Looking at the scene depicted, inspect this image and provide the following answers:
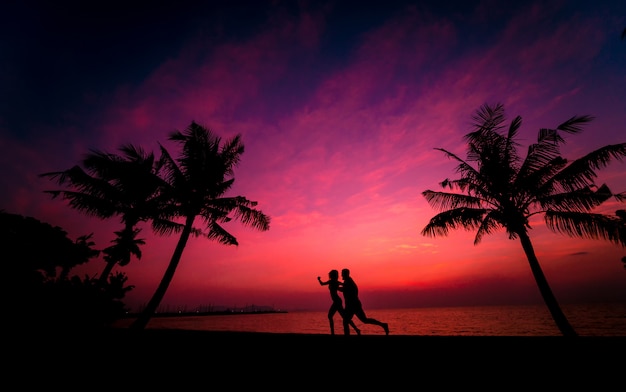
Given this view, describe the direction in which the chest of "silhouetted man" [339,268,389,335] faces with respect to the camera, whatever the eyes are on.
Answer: to the viewer's left

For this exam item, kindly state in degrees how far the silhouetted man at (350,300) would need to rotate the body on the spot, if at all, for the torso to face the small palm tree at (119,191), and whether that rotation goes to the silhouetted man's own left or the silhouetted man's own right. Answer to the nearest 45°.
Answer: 0° — they already face it
